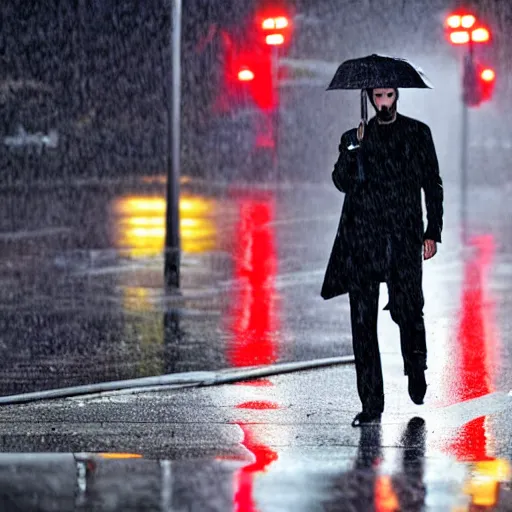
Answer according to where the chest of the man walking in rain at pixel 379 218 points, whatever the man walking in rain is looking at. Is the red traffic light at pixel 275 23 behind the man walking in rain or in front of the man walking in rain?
behind

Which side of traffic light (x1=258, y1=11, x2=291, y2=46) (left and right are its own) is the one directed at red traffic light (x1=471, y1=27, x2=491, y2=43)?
left

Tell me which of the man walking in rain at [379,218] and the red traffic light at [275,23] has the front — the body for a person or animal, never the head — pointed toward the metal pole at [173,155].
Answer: the red traffic light

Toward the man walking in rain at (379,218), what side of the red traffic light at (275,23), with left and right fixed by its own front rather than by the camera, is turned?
front

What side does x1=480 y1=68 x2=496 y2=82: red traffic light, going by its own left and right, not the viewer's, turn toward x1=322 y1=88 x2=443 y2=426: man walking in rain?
front

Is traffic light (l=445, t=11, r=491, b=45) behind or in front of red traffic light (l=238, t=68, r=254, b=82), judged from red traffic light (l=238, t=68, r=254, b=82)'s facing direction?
in front

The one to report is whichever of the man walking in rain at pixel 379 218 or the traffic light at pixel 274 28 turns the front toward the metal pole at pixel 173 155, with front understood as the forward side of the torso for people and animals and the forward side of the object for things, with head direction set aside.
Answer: the traffic light

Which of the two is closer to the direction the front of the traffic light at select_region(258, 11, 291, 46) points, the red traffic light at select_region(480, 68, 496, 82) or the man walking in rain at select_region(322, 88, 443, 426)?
the man walking in rain

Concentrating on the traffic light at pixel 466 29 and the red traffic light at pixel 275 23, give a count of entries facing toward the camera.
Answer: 2

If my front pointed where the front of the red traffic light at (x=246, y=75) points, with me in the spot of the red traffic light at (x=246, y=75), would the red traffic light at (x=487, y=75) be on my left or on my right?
on my left

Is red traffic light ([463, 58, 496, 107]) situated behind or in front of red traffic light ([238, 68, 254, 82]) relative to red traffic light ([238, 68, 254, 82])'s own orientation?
in front

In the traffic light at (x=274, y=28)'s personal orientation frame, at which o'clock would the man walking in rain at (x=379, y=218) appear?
The man walking in rain is roughly at 12 o'clock from the traffic light.

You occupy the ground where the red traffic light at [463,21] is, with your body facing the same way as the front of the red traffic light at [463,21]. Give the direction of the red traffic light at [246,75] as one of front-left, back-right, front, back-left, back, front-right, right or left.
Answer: back-right

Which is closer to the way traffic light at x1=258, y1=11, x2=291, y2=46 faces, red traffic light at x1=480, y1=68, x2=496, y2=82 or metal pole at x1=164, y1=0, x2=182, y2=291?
the metal pole

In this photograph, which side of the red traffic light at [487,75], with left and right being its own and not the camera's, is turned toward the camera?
front

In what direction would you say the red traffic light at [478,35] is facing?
toward the camera
